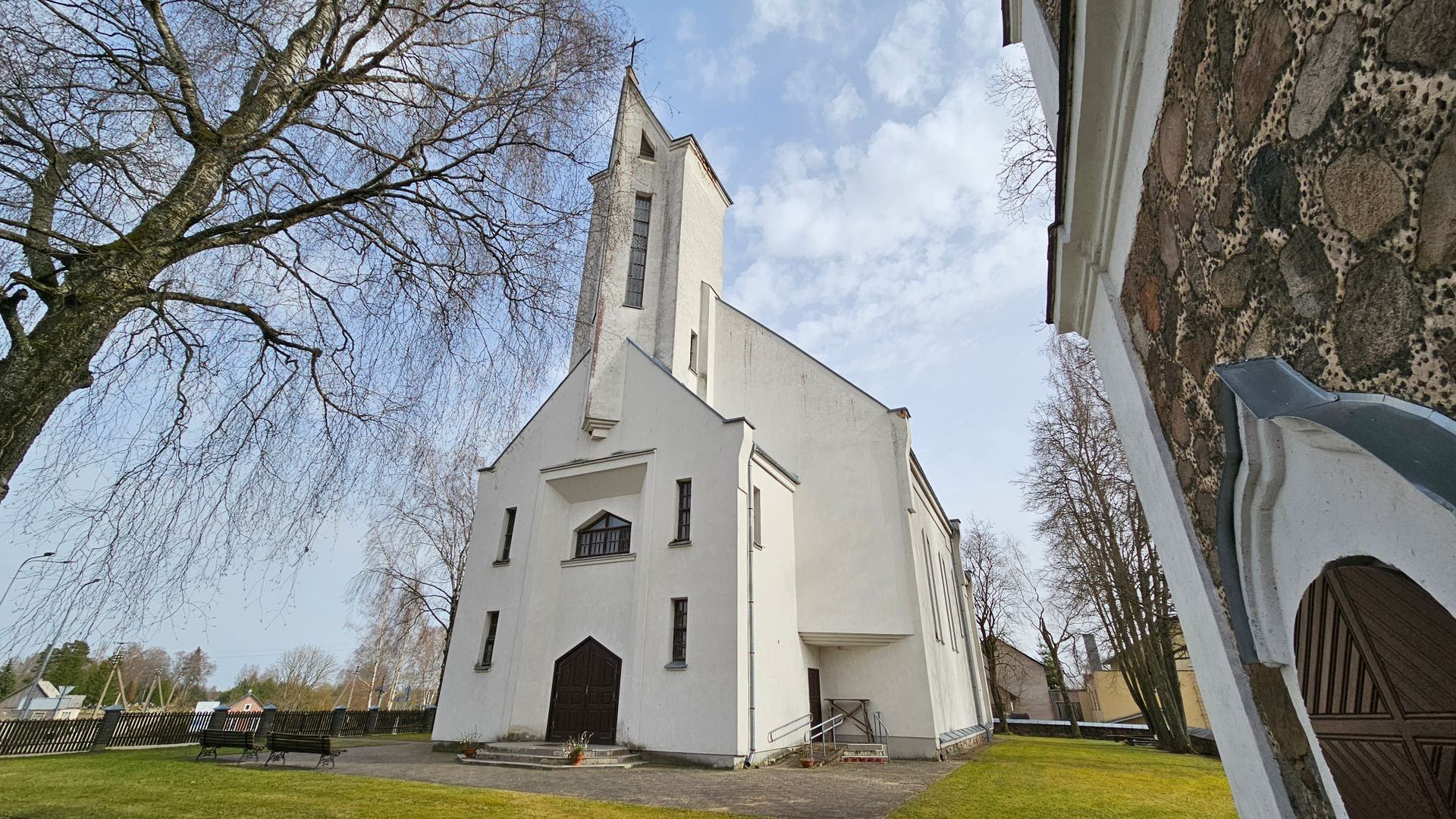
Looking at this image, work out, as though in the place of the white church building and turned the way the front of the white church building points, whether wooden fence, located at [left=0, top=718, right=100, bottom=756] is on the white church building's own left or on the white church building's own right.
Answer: on the white church building's own right

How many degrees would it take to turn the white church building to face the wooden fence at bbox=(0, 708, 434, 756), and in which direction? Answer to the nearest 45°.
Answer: approximately 45° to its right

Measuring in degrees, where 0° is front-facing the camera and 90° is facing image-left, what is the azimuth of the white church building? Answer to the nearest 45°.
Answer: approximately 45°

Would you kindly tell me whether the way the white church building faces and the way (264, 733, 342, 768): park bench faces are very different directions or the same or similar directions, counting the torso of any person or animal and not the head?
very different directions

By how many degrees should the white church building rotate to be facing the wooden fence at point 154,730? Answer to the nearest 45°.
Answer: approximately 45° to its right

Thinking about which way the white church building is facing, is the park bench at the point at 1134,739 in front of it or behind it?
behind

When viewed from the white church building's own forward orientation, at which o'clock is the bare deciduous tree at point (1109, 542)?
The bare deciduous tree is roughly at 7 o'clock from the white church building.

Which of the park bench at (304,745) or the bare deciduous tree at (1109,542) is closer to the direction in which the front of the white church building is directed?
the park bench

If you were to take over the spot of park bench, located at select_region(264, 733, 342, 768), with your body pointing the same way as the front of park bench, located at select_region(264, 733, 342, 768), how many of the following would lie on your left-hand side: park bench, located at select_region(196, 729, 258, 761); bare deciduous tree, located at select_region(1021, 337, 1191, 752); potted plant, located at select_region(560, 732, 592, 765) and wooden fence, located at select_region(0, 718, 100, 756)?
2

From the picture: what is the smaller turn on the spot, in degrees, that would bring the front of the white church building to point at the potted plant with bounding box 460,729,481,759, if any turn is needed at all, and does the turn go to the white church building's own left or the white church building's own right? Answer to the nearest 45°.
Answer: approximately 45° to the white church building's own right
